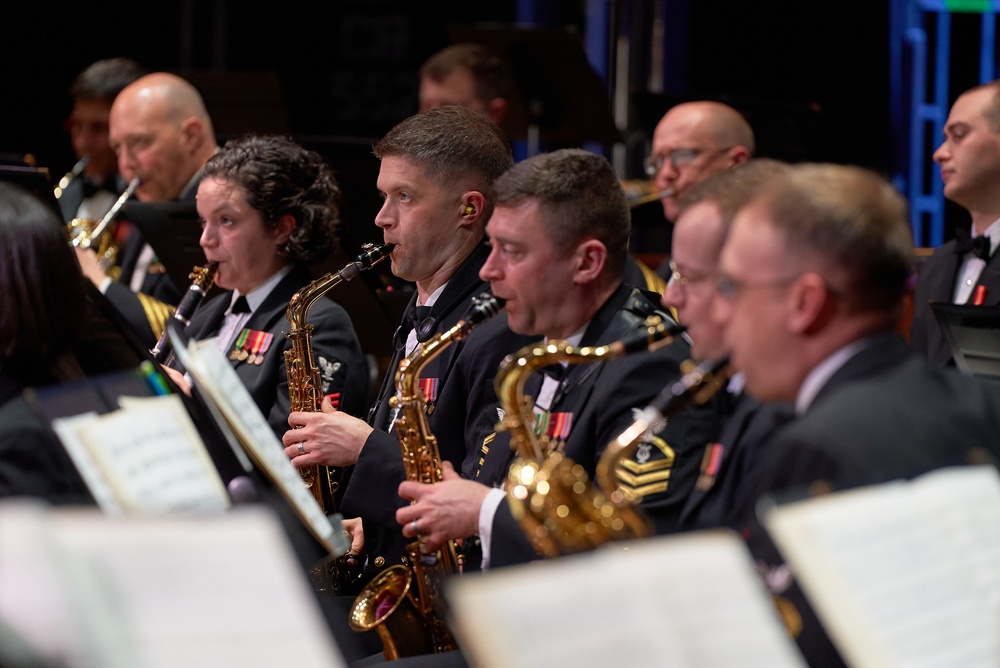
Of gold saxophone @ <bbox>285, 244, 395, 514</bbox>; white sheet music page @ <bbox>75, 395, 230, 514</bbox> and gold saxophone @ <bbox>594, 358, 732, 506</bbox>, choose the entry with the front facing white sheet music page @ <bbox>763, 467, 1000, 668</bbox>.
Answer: white sheet music page @ <bbox>75, 395, 230, 514</bbox>

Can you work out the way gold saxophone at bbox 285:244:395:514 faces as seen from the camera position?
facing to the left of the viewer

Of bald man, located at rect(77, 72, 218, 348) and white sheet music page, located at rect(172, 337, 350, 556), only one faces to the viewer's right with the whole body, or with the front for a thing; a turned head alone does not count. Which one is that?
the white sheet music page

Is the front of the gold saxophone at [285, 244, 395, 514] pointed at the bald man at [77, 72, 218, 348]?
no

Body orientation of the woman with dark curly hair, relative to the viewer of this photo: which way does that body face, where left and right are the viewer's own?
facing the viewer and to the left of the viewer

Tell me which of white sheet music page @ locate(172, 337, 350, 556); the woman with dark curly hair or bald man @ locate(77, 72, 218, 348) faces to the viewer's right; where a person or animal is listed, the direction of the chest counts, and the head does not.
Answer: the white sheet music page

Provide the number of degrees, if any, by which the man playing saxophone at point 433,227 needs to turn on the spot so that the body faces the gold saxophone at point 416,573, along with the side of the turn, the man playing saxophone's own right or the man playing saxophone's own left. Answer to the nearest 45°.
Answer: approximately 45° to the man playing saxophone's own left

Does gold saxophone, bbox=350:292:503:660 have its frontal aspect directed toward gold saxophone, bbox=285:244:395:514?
no

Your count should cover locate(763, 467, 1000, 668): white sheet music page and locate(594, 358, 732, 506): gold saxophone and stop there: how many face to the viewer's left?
1

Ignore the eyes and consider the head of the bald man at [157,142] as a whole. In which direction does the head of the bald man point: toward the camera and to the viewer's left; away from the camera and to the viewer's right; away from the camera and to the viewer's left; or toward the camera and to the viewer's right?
toward the camera and to the viewer's left

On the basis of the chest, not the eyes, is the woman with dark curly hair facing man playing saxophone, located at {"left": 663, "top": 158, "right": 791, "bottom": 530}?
no
